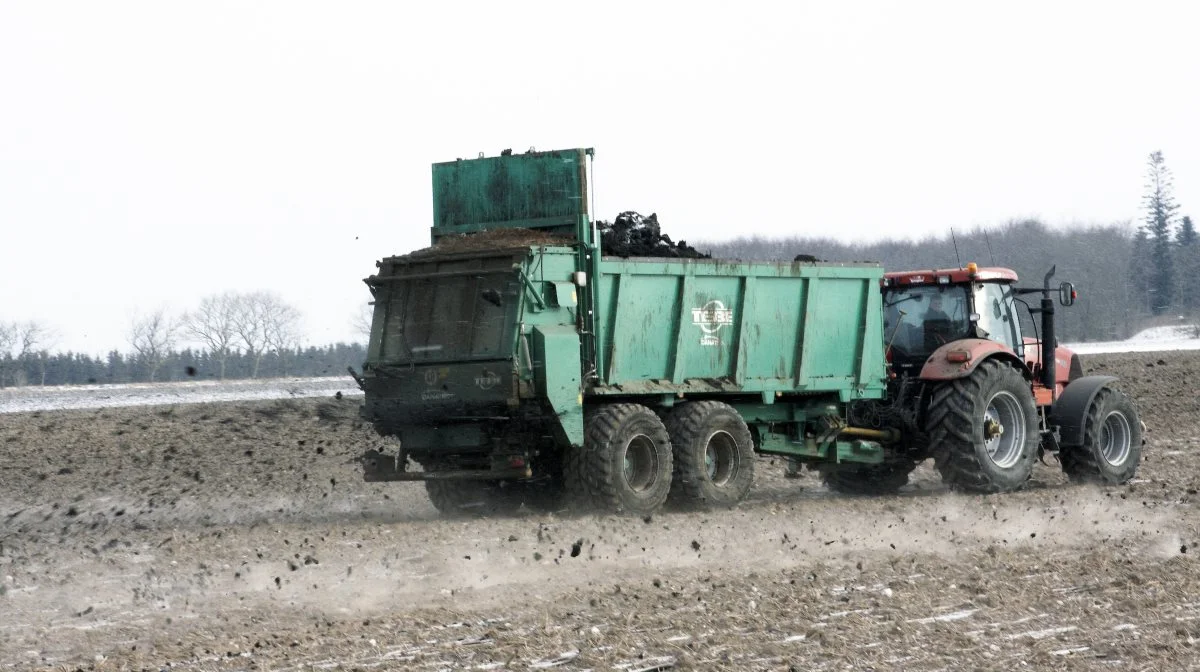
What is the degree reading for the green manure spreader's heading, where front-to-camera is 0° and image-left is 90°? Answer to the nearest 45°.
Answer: approximately 225°

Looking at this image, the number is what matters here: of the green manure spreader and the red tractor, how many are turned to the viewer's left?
0

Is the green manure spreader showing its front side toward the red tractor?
yes

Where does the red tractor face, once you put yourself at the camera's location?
facing away from the viewer and to the right of the viewer

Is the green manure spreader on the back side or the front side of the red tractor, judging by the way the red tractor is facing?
on the back side
